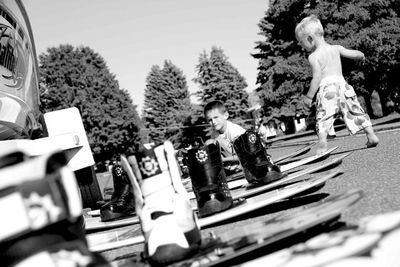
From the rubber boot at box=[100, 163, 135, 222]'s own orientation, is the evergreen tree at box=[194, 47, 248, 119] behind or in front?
behind

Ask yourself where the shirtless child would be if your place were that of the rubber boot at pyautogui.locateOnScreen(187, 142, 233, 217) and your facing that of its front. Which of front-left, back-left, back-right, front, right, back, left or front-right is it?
back-left

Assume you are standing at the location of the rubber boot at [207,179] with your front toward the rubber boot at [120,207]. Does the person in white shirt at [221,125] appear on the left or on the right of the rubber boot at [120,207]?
right

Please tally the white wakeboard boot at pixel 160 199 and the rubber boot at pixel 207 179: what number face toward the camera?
2

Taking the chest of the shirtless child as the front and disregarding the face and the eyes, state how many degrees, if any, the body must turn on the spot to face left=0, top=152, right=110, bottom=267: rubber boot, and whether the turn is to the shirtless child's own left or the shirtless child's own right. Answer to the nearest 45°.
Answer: approximately 135° to the shirtless child's own left

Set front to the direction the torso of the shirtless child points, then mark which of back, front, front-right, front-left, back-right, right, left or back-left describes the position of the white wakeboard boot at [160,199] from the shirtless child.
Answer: back-left
